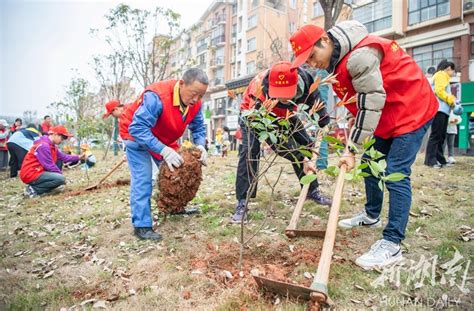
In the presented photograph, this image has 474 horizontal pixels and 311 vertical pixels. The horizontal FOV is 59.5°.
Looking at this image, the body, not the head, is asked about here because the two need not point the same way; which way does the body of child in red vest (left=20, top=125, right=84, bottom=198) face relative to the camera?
to the viewer's right

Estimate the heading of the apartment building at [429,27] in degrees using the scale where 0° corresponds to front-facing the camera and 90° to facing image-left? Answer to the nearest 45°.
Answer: approximately 45°

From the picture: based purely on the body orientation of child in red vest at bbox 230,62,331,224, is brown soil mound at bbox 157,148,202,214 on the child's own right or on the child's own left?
on the child's own right

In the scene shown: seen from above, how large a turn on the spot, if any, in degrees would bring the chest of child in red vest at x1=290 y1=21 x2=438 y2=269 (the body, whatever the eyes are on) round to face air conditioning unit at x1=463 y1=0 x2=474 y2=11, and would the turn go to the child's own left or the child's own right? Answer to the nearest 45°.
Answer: approximately 90° to the child's own right

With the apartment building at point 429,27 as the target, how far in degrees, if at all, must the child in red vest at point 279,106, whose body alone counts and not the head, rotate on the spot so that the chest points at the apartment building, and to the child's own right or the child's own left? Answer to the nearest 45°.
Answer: approximately 135° to the child's own left

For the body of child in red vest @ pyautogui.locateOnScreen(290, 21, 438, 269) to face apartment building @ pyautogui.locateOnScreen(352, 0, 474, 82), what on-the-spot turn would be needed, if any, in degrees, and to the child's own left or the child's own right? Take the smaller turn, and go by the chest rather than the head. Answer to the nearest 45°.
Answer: approximately 90° to the child's own right

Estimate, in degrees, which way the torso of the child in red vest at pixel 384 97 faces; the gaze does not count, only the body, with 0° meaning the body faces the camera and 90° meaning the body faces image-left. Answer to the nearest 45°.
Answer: approximately 90°
